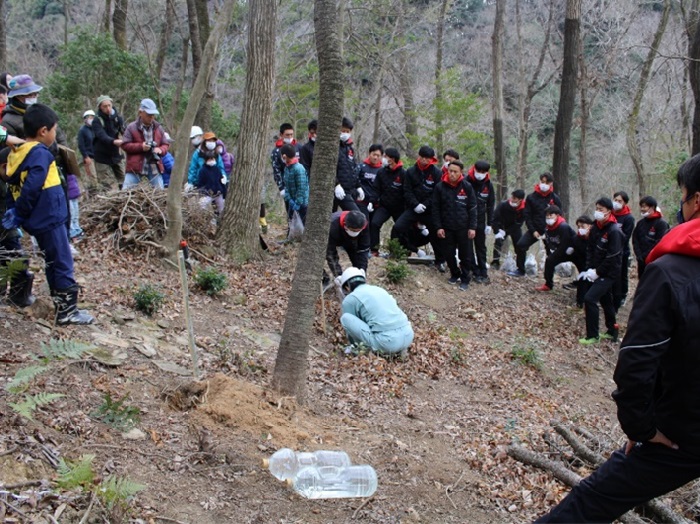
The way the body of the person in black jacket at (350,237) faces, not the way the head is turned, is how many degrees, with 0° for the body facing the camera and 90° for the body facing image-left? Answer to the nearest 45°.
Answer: approximately 0°

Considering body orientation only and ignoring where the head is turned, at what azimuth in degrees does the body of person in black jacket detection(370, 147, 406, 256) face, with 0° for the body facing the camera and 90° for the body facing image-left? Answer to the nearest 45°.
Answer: approximately 45°

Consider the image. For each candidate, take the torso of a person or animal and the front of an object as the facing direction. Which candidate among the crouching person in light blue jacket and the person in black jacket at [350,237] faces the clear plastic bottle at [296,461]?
the person in black jacket

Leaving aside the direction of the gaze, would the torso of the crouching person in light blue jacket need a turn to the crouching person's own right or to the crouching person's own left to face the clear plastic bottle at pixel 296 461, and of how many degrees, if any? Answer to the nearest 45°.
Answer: approximately 135° to the crouching person's own left

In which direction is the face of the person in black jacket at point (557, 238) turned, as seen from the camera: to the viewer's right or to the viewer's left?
to the viewer's left

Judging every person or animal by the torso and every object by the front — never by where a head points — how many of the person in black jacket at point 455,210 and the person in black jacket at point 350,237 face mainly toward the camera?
2

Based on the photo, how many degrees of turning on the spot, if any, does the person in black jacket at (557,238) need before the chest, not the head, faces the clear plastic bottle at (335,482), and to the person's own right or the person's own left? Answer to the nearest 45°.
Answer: approximately 45° to the person's own left

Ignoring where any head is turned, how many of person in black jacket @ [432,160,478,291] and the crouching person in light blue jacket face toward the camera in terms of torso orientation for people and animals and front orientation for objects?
1

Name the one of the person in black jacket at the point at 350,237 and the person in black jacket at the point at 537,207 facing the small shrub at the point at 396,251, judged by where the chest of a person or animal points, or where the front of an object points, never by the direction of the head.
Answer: the person in black jacket at the point at 537,207
